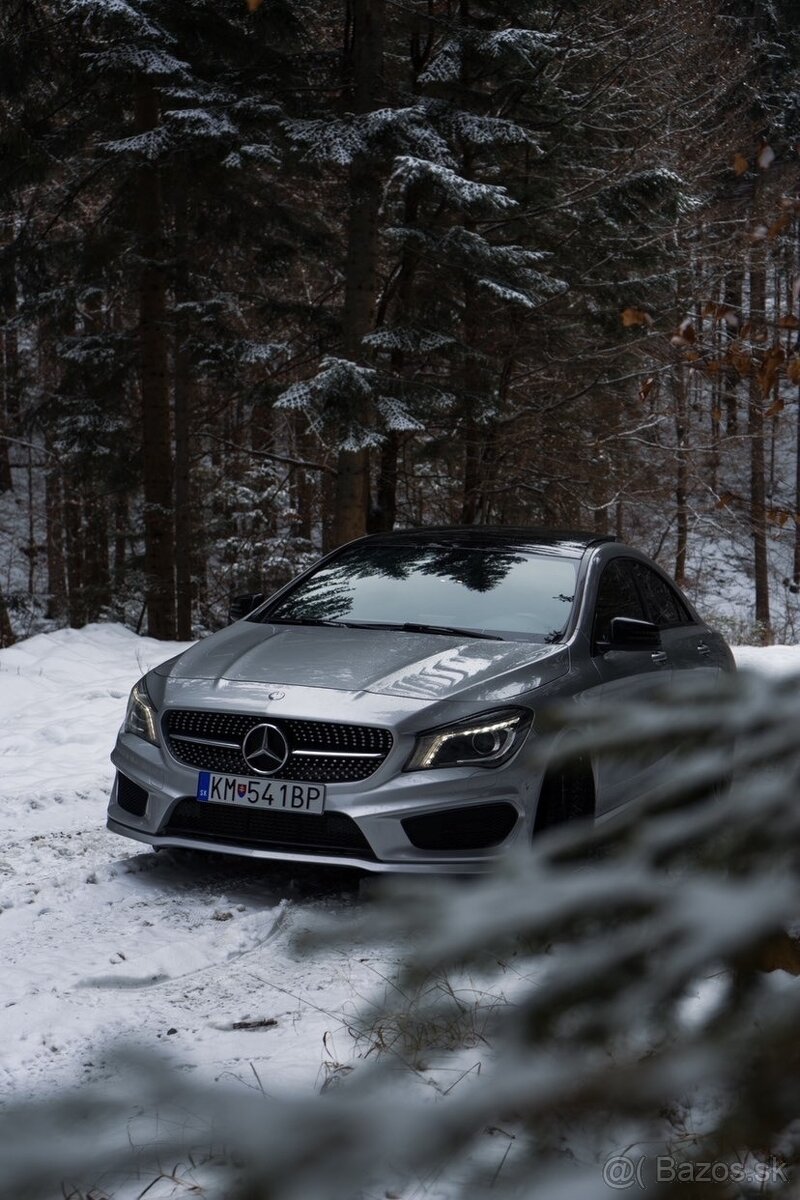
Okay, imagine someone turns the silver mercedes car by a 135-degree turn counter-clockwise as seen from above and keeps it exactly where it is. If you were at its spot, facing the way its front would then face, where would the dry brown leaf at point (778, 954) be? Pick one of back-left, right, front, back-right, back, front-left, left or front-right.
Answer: right

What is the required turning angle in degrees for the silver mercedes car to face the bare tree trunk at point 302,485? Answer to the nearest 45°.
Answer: approximately 135° to its right

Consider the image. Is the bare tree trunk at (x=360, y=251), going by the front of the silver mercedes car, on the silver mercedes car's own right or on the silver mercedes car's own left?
on the silver mercedes car's own right

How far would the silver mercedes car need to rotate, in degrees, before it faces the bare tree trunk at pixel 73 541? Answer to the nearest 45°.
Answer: approximately 135° to its right

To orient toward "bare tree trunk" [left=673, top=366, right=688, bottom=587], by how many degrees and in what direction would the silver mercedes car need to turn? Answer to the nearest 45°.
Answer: approximately 135° to its right

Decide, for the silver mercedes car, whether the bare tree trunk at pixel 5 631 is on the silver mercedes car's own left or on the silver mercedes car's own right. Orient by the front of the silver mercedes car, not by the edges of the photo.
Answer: on the silver mercedes car's own right

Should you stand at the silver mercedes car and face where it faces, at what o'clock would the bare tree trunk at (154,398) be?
The bare tree trunk is roughly at 4 o'clock from the silver mercedes car.

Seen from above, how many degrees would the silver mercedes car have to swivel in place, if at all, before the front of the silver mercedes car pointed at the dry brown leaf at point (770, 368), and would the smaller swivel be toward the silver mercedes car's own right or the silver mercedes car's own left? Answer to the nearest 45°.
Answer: approximately 135° to the silver mercedes car's own left

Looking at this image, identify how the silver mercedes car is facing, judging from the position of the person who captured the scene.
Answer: facing the viewer and to the left of the viewer
